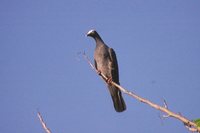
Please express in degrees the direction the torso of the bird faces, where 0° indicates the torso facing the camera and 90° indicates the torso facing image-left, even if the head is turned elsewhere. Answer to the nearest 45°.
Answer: approximately 45°
